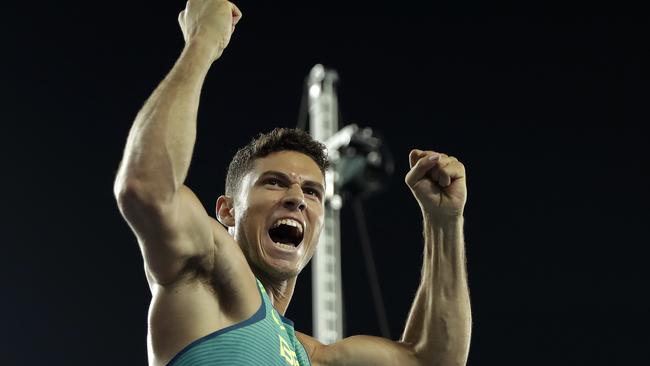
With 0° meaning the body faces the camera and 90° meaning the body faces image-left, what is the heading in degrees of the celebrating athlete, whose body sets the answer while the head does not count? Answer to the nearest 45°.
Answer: approximately 315°

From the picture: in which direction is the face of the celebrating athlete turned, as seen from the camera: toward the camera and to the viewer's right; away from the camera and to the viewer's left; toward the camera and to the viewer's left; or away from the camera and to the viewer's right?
toward the camera and to the viewer's right
